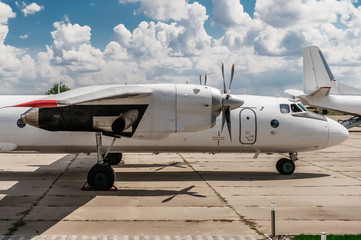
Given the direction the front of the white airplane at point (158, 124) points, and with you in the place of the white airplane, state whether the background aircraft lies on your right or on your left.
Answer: on your left

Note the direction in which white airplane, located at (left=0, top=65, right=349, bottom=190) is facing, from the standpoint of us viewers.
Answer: facing to the right of the viewer
